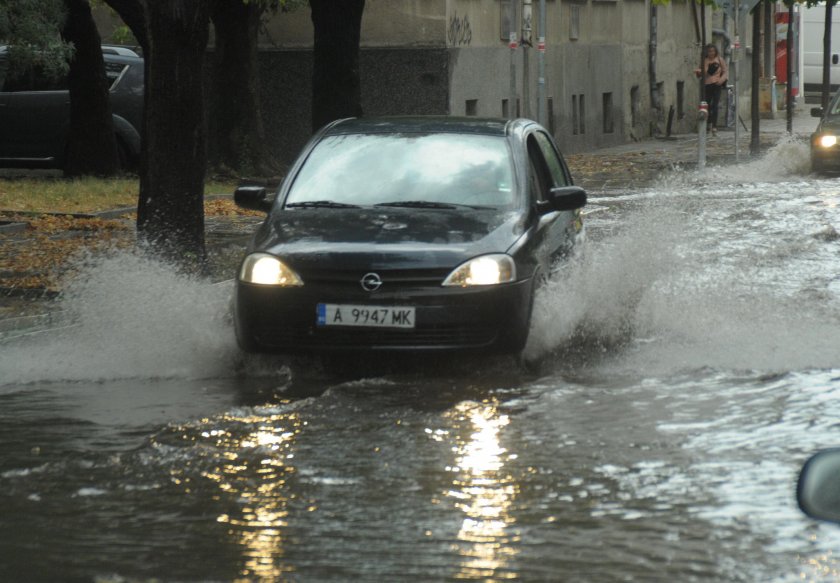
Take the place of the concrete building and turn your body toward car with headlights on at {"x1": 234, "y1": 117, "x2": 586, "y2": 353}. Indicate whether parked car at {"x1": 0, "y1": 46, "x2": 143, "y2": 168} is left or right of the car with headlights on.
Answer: right

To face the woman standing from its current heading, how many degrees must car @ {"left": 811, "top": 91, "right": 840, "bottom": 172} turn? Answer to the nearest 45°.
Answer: approximately 180°

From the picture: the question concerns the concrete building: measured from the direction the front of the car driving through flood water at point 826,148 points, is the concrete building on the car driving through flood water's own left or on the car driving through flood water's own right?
on the car driving through flood water's own right

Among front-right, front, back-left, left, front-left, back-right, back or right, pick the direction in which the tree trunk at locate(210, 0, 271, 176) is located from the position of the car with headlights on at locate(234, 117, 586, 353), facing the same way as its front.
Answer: back

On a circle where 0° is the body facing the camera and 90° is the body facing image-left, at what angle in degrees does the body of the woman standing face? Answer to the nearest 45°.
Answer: approximately 0°

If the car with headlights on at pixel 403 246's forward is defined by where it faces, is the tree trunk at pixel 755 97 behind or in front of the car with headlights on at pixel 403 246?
behind

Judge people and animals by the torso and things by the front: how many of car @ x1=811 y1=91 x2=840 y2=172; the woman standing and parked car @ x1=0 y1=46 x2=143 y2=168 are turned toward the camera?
2

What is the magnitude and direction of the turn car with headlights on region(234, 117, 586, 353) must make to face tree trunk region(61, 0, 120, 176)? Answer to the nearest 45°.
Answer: approximately 180°
